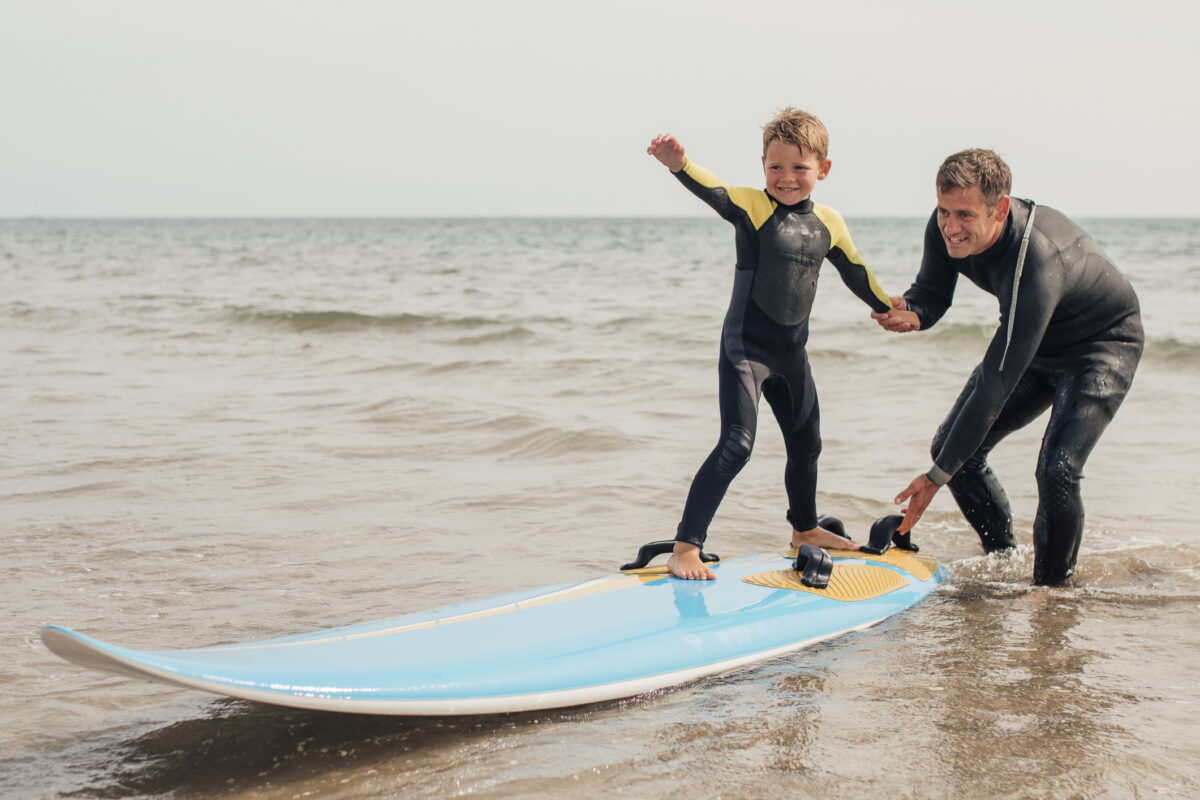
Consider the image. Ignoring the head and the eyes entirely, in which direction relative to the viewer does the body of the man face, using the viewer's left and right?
facing the viewer and to the left of the viewer

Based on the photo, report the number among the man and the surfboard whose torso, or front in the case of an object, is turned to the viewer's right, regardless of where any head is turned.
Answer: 0

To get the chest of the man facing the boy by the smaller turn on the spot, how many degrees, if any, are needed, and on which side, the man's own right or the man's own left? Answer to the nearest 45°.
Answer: approximately 45° to the man's own right

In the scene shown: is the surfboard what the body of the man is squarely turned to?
yes
